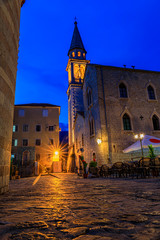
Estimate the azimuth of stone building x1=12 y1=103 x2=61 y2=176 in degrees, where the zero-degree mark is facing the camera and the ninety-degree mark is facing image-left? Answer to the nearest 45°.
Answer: approximately 0°

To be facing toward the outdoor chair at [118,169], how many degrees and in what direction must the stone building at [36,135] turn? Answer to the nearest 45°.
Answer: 0° — it already faces it
